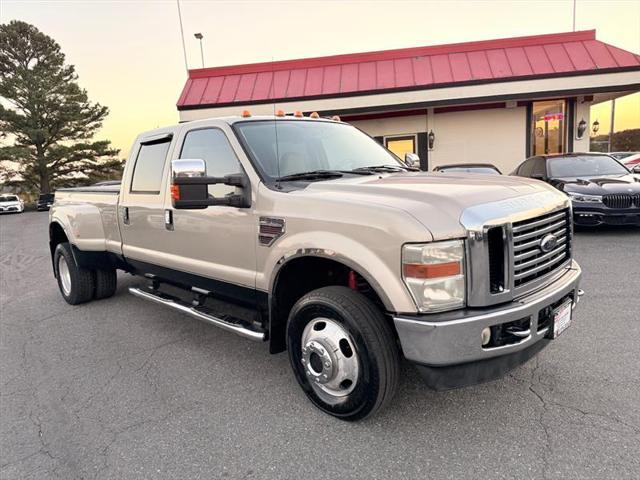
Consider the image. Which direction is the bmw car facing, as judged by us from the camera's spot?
facing the viewer and to the right of the viewer

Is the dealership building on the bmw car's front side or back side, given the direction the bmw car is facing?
on the back side

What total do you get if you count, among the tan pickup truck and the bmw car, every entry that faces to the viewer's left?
0

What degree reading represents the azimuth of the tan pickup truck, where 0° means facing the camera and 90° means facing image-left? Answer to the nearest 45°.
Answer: approximately 315°

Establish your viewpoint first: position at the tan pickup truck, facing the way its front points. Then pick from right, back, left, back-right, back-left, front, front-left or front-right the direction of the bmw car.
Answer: left

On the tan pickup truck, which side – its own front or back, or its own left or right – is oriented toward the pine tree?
back

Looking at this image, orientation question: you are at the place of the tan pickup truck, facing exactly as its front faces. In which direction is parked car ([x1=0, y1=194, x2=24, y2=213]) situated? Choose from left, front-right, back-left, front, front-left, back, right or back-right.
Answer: back
